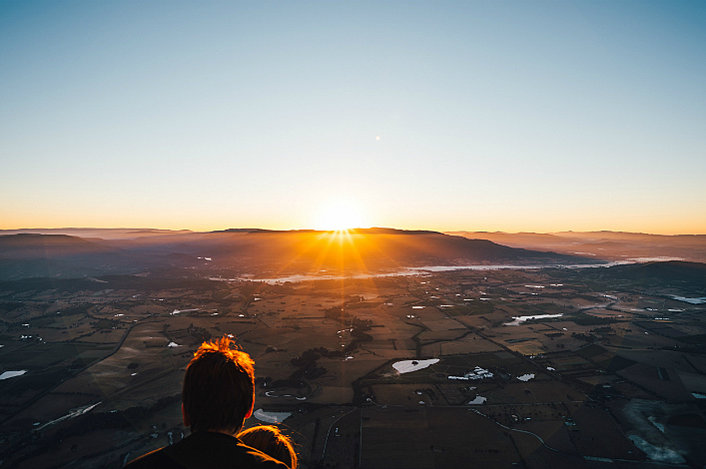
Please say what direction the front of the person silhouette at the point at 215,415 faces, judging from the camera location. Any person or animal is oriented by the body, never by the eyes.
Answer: facing away from the viewer
